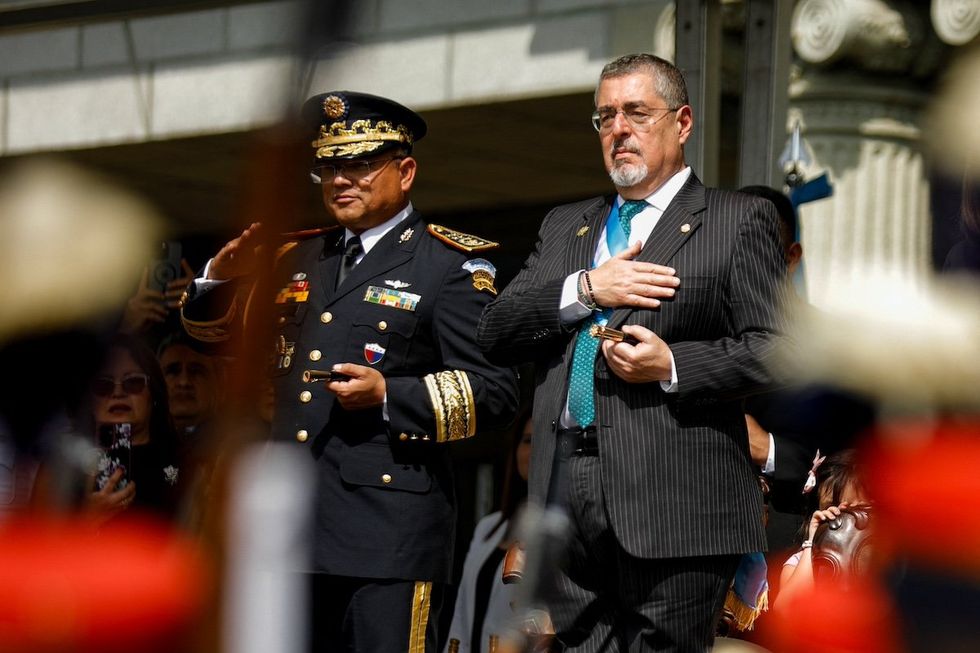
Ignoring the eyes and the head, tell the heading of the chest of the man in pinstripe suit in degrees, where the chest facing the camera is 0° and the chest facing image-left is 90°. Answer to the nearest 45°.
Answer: approximately 45°

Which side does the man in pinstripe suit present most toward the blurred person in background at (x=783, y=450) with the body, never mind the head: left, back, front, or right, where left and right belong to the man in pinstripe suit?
back

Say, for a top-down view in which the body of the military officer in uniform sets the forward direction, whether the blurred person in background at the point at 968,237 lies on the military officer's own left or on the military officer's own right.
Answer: on the military officer's own left

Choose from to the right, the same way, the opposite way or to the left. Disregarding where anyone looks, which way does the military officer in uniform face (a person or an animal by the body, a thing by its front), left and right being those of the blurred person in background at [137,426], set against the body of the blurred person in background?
the same way

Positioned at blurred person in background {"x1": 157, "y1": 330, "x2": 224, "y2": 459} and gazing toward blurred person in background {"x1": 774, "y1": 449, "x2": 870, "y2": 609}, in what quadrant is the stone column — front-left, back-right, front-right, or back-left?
front-left

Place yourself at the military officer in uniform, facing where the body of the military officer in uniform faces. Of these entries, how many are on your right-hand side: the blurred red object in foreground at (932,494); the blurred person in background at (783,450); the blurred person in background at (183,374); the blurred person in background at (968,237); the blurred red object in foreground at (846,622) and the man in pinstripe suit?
1

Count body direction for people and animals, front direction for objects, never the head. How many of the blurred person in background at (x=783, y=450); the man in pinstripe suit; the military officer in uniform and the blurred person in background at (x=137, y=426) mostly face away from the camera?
0

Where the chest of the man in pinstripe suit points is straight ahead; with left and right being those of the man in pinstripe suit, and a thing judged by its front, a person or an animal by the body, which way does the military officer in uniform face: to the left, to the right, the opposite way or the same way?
the same way

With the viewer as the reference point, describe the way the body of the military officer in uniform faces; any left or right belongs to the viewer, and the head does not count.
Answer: facing the viewer and to the left of the viewer

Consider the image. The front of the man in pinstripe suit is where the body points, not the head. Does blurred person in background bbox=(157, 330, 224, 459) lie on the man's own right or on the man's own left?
on the man's own right

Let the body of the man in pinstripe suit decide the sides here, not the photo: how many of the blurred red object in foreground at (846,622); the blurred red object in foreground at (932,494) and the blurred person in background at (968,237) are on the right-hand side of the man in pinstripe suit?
0

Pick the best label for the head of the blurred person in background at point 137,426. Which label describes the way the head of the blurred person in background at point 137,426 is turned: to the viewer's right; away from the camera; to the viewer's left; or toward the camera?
toward the camera

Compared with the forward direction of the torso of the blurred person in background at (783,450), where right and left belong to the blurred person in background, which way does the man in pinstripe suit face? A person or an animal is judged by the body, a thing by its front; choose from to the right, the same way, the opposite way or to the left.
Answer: the same way

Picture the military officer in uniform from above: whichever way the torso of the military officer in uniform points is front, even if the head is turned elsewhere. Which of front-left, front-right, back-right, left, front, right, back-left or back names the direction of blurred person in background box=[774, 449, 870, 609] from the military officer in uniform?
back-left
